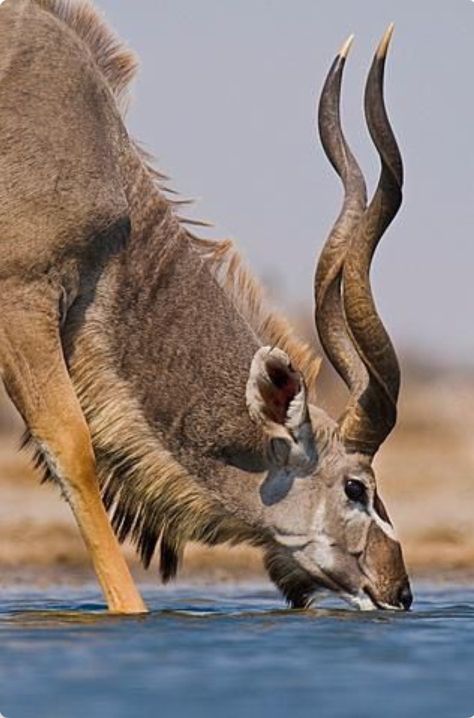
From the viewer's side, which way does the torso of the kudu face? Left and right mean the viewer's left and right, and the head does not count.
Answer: facing to the right of the viewer
